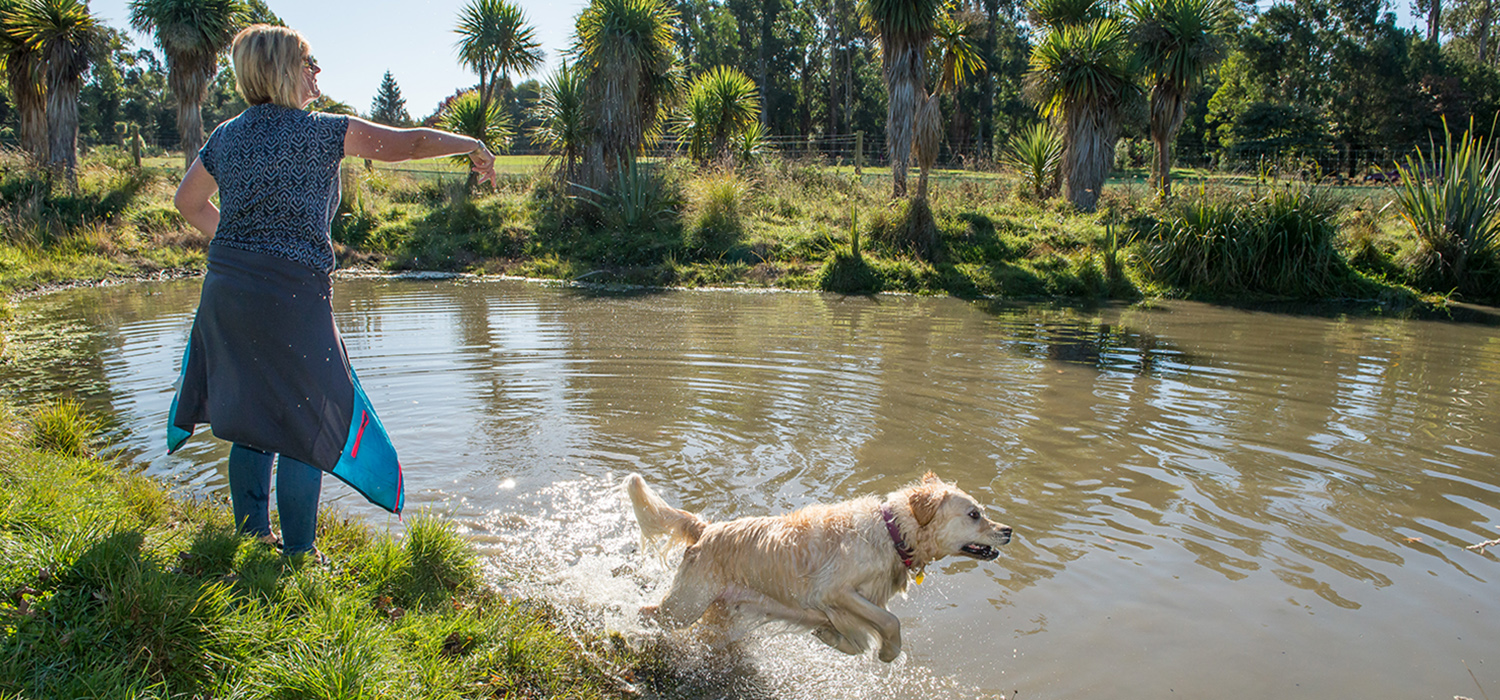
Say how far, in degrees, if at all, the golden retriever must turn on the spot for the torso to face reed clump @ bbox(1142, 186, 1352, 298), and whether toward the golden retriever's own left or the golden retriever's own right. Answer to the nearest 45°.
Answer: approximately 45° to the golden retriever's own left

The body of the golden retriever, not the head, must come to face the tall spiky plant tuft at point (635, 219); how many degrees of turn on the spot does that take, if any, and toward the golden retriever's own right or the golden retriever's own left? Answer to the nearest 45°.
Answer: approximately 90° to the golden retriever's own left

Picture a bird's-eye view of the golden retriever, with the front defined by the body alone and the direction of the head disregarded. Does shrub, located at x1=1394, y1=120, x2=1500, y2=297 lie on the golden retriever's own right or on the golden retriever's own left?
on the golden retriever's own left

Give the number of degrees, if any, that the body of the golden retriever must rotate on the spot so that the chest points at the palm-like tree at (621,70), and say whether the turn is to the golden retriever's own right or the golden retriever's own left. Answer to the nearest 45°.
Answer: approximately 90° to the golden retriever's own left

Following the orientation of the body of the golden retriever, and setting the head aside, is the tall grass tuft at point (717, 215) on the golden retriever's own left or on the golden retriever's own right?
on the golden retriever's own left

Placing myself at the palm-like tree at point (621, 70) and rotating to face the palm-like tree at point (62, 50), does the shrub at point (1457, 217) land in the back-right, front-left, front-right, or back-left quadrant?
back-left

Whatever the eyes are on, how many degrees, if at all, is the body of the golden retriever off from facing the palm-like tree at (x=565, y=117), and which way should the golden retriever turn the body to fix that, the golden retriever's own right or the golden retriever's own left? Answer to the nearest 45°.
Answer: approximately 90° to the golden retriever's own left

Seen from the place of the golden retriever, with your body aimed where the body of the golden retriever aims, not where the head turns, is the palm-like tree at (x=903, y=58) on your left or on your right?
on your left

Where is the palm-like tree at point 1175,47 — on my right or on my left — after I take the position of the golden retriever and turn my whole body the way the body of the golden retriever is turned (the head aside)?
on my left

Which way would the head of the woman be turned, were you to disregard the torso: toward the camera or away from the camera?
away from the camera

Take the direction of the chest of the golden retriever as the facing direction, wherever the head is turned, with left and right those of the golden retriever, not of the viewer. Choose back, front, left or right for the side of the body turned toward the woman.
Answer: back

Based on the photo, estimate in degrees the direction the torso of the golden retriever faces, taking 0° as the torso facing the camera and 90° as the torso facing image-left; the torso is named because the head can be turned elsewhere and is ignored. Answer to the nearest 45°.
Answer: approximately 270°
